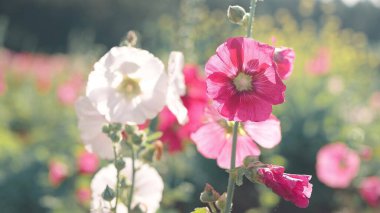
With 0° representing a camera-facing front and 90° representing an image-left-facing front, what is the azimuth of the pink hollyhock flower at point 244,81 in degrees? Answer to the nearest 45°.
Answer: approximately 0°

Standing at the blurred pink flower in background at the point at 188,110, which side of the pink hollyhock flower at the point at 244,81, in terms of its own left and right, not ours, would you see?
back

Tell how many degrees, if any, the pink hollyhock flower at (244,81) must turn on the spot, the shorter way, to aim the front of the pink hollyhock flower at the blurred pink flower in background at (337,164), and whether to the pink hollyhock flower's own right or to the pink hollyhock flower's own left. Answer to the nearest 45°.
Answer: approximately 180°

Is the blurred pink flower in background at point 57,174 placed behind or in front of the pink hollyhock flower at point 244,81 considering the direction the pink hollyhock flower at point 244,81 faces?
behind
